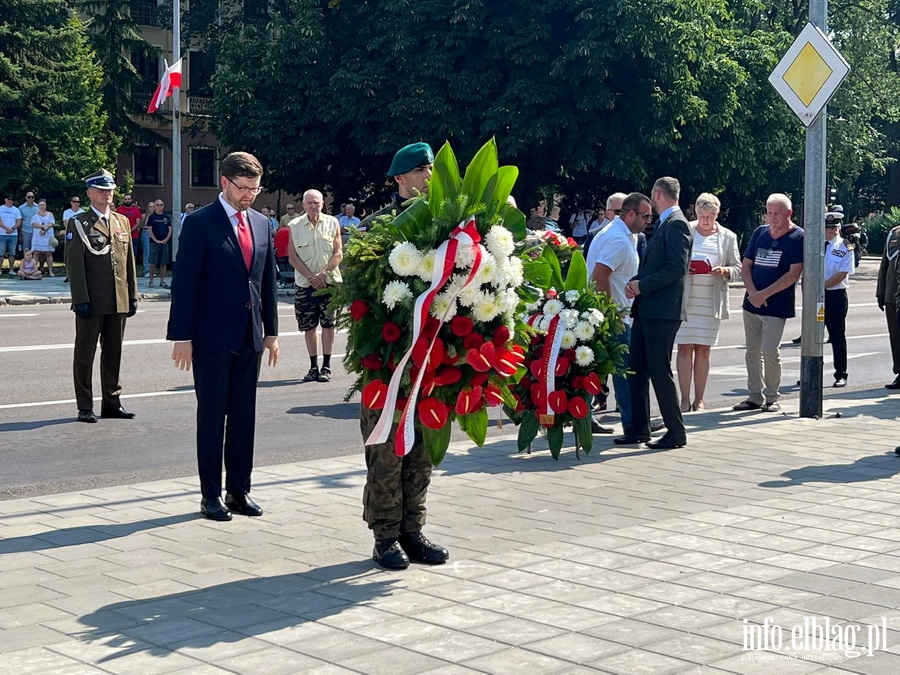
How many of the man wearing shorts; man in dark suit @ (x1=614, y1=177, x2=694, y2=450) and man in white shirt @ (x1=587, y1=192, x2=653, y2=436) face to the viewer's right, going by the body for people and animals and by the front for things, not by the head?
1

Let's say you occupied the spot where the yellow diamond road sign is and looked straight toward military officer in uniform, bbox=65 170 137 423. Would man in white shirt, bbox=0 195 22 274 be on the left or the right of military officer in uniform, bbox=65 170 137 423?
right

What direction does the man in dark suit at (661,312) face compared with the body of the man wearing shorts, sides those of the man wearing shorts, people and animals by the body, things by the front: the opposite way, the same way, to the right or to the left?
to the right

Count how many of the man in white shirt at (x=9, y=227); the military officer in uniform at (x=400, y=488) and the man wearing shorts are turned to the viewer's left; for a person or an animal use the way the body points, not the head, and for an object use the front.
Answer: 0

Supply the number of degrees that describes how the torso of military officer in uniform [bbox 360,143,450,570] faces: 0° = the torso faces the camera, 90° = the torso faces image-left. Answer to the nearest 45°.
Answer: approximately 315°

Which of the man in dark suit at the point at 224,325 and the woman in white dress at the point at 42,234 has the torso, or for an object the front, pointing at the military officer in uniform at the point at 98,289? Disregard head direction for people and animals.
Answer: the woman in white dress

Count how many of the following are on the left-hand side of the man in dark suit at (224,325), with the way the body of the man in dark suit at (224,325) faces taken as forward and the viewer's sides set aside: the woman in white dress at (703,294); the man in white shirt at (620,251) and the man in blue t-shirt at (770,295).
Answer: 3

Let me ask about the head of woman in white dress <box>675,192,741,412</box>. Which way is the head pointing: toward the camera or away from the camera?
toward the camera

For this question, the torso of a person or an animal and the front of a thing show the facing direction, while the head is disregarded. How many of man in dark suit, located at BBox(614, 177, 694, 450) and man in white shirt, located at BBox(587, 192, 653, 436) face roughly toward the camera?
0

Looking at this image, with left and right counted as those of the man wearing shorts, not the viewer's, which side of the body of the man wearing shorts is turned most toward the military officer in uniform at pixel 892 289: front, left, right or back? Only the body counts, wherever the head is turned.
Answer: left

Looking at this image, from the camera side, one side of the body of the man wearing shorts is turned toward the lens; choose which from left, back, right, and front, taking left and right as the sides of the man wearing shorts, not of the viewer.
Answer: front

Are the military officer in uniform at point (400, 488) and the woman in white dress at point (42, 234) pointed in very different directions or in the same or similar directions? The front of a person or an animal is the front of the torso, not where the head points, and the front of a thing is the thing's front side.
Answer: same or similar directions

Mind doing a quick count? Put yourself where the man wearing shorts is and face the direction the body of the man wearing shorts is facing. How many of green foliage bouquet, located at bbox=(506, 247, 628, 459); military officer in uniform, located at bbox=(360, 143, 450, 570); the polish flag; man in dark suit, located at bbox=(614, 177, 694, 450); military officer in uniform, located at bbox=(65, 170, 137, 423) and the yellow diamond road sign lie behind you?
1

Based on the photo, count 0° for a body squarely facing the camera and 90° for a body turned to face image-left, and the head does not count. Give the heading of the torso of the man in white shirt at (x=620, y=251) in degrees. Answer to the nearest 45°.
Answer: approximately 270°

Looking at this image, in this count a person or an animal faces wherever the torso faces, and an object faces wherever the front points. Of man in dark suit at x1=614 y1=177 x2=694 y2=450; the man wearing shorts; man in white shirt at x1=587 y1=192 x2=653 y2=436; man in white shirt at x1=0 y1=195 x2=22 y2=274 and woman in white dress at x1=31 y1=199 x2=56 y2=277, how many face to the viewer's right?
1

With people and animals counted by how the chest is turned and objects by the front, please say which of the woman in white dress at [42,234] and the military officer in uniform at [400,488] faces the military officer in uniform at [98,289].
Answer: the woman in white dress

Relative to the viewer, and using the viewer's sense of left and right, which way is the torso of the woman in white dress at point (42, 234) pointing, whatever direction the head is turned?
facing the viewer

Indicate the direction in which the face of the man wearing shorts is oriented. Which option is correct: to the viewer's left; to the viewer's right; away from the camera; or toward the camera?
toward the camera
